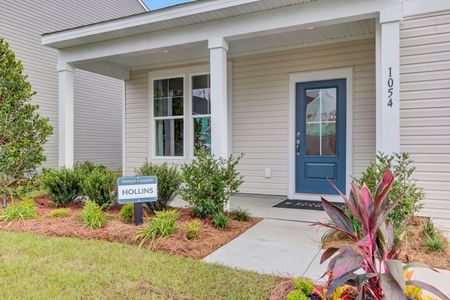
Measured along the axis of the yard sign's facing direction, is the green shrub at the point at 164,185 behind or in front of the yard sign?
behind

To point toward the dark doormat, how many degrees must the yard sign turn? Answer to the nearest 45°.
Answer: approximately 90° to its left

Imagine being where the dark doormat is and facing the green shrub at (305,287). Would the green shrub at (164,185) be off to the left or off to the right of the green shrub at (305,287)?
right

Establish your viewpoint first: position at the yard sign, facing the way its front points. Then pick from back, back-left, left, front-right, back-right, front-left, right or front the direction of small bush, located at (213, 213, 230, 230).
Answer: left

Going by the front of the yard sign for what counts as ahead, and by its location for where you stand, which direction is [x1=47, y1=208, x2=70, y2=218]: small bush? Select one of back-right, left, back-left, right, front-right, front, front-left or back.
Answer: back-right

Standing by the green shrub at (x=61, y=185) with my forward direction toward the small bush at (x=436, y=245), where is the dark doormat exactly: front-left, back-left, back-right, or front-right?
front-left

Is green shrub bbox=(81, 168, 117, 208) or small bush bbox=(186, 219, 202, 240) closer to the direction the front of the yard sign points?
the small bush

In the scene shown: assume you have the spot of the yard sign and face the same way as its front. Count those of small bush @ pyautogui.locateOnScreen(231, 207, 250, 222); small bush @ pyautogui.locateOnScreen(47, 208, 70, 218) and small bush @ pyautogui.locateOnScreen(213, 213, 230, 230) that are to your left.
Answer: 2

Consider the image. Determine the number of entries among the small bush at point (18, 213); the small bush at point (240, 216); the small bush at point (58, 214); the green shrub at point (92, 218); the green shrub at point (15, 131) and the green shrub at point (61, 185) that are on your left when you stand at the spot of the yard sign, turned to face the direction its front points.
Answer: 1

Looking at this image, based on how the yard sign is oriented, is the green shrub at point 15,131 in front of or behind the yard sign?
behind

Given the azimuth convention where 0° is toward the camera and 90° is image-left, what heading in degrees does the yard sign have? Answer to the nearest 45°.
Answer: approximately 0°

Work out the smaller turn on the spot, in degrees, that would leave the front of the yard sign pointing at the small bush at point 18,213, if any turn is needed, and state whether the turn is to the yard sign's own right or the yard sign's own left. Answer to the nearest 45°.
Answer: approximately 135° to the yard sign's own right

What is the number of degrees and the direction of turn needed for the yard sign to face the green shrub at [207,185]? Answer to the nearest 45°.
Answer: approximately 90° to its left

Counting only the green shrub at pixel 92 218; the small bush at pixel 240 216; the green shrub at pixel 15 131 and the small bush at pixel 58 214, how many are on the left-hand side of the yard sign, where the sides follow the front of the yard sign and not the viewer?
1
